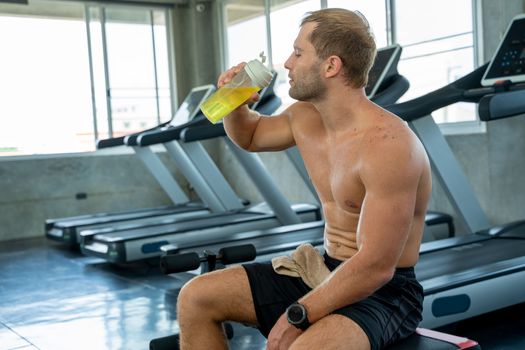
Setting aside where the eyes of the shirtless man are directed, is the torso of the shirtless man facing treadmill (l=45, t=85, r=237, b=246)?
no

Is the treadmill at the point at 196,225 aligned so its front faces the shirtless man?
no

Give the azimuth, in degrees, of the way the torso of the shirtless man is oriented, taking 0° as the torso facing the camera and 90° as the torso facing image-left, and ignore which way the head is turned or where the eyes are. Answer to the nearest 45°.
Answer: approximately 45°

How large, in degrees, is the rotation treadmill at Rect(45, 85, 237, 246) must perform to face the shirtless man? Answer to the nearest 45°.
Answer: approximately 135° to its right

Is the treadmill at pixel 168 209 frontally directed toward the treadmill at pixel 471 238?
no

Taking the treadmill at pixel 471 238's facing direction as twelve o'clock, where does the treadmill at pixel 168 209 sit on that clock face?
the treadmill at pixel 168 209 is roughly at 9 o'clock from the treadmill at pixel 471 238.

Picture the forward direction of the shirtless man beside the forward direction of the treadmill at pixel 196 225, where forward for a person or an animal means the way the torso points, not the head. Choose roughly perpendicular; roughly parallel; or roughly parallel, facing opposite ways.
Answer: roughly parallel, facing opposite ways

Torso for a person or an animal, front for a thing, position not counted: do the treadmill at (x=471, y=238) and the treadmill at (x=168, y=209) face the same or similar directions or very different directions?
same or similar directions

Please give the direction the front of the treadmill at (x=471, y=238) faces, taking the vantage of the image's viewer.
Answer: facing away from the viewer and to the right of the viewer

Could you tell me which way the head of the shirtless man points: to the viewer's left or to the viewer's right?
to the viewer's left

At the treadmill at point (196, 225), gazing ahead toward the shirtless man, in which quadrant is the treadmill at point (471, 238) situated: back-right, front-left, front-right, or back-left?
front-left

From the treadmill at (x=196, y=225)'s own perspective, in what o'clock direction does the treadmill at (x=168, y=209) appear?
the treadmill at (x=168, y=209) is roughly at 10 o'clock from the treadmill at (x=196, y=225).

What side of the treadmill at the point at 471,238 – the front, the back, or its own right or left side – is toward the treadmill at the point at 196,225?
left

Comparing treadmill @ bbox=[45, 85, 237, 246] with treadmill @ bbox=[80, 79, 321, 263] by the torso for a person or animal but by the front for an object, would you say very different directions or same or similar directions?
same or similar directions

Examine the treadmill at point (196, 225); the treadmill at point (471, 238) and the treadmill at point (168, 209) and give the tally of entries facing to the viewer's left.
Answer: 0

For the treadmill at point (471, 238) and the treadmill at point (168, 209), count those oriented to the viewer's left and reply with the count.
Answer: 0

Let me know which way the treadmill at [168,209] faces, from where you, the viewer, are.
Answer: facing away from the viewer and to the right of the viewer

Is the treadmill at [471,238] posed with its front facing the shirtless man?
no
